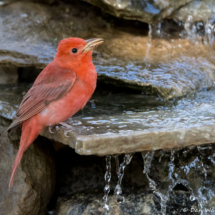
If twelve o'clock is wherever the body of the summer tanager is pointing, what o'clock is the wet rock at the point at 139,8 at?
The wet rock is roughly at 10 o'clock from the summer tanager.

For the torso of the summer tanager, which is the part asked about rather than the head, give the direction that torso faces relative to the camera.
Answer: to the viewer's right

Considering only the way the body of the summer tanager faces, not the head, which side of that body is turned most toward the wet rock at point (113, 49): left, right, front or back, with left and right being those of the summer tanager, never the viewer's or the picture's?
left

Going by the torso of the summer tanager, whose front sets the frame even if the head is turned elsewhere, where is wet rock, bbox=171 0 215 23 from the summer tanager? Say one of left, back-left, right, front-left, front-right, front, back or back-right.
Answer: front-left

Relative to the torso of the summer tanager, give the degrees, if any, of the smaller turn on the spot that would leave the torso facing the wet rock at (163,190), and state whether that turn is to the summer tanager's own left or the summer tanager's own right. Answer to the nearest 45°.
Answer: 0° — it already faces it
